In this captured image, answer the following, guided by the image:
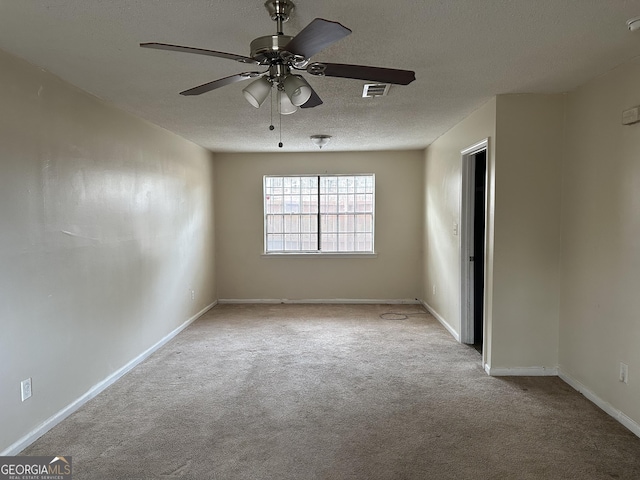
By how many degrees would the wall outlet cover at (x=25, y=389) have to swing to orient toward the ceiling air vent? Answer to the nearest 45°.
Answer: approximately 45° to its left

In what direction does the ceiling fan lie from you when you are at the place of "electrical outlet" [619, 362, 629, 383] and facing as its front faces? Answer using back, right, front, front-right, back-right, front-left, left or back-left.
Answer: front

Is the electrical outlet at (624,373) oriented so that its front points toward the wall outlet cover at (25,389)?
yes

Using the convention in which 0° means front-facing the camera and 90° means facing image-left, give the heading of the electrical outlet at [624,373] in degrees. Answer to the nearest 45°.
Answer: approximately 45°

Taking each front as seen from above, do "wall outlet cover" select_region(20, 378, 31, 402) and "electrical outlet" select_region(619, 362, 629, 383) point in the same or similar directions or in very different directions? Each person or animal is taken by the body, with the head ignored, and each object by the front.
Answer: very different directions

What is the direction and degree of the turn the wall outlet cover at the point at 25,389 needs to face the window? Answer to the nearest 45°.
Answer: approximately 90° to its left

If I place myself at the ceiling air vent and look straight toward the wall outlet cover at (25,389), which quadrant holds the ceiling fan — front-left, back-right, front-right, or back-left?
front-left

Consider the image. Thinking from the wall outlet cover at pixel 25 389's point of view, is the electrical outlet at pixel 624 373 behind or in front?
in front

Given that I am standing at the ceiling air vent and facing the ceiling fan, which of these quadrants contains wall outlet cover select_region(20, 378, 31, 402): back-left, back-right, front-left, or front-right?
front-right

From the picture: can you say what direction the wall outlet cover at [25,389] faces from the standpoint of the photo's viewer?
facing the viewer and to the right of the viewer

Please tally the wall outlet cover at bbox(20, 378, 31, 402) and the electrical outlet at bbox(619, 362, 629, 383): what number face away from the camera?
0
